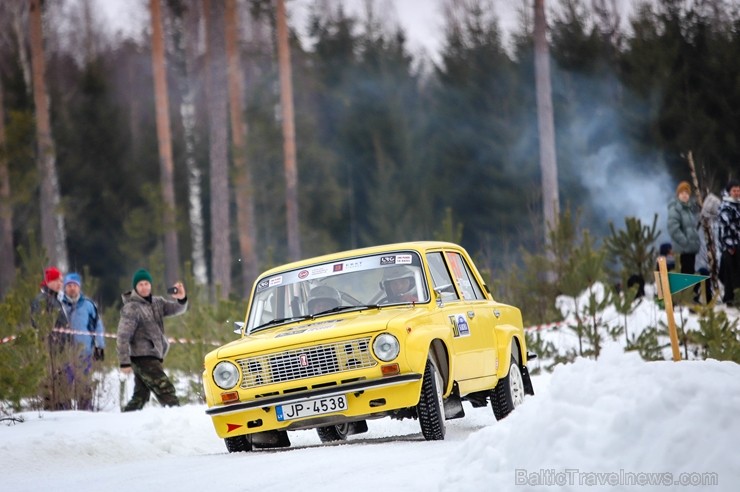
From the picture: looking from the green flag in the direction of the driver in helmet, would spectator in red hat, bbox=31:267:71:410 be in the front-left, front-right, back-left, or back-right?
front-right

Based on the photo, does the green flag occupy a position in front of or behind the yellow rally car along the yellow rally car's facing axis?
behind

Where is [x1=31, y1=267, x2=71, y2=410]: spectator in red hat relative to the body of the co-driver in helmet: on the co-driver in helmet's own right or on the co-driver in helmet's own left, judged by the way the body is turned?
on the co-driver in helmet's own right

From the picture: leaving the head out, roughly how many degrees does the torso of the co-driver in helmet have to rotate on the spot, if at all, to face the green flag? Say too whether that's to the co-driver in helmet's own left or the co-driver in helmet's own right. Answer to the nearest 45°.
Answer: approximately 135° to the co-driver in helmet's own left

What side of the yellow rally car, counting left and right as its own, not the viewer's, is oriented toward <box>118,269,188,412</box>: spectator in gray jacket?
right

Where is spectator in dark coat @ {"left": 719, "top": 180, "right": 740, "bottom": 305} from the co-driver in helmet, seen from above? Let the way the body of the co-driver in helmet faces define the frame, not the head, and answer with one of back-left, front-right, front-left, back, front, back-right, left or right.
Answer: back

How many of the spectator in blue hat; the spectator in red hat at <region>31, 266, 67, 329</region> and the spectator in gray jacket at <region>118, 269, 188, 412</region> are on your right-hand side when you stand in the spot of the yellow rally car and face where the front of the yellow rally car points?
3

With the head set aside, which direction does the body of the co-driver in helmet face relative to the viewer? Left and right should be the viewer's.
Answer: facing the viewer and to the left of the viewer

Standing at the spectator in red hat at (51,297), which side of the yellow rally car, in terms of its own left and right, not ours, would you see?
right

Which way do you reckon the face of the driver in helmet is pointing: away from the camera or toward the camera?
toward the camera

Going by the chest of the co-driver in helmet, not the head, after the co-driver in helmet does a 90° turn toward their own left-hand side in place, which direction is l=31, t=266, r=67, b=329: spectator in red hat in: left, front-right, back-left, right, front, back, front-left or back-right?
back
